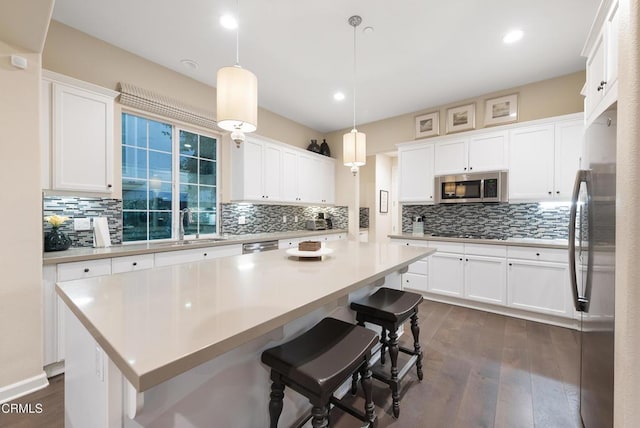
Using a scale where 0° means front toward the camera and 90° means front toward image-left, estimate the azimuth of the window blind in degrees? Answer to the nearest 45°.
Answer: approximately 315°

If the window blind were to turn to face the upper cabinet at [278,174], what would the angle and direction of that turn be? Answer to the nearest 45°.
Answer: approximately 45° to its left

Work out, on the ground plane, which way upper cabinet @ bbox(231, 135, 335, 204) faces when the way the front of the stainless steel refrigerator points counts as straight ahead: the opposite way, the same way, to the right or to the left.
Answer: the opposite way

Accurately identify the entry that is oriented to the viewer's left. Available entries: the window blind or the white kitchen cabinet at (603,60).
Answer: the white kitchen cabinet

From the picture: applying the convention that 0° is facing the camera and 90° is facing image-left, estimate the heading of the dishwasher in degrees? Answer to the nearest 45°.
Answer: approximately 315°

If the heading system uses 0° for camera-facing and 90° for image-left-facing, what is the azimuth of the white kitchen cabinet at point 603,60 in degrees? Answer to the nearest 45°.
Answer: approximately 90°

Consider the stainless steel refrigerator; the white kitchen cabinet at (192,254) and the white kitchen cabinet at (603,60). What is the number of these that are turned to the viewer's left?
2

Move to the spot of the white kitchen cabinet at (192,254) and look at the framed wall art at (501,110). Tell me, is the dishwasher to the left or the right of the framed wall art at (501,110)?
left

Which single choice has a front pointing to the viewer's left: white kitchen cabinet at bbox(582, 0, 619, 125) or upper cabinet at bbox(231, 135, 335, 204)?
the white kitchen cabinet
